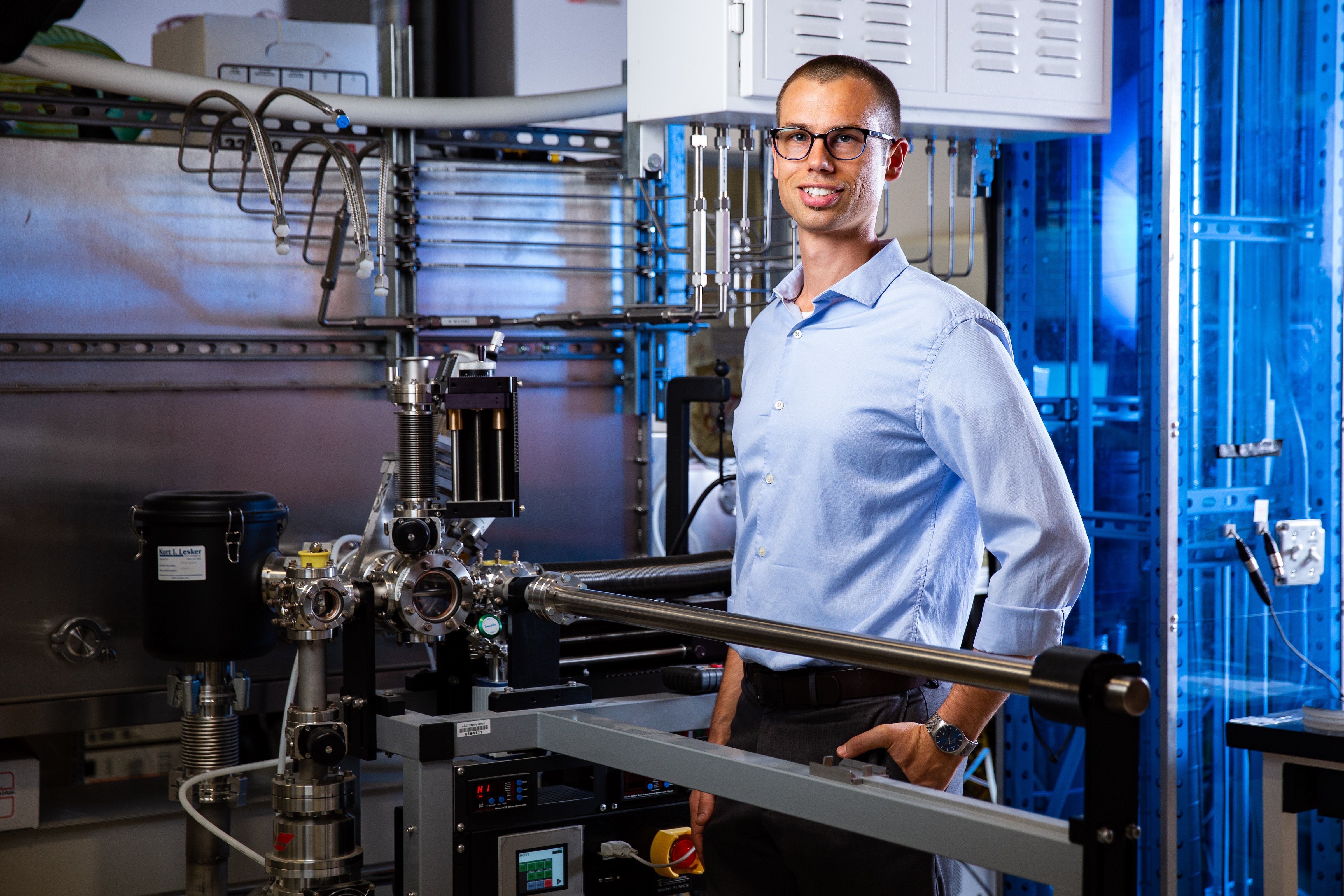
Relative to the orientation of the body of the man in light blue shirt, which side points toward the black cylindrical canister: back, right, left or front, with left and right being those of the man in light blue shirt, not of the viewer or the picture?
right

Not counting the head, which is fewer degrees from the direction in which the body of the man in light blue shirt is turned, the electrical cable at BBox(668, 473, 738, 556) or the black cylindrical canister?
the black cylindrical canister

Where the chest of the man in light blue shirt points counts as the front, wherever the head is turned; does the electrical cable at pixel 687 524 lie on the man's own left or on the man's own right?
on the man's own right

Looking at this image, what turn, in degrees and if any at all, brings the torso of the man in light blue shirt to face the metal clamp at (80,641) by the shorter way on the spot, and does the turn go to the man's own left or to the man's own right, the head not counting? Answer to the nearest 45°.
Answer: approximately 90° to the man's own right

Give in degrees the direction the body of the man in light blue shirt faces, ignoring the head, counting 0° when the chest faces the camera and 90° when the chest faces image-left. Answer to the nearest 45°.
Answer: approximately 45°

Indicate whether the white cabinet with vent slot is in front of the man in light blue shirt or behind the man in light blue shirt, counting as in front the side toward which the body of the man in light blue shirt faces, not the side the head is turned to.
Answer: behind

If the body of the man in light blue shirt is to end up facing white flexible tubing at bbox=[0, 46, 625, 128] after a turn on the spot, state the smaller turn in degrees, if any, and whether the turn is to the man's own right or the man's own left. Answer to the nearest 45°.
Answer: approximately 90° to the man's own right

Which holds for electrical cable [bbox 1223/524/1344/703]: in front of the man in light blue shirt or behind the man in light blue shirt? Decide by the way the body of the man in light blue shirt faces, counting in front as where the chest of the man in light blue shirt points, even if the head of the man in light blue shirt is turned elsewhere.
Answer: behind

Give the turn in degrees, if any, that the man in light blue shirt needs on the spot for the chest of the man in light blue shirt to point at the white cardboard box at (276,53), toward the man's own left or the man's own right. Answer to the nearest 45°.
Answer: approximately 90° to the man's own right
